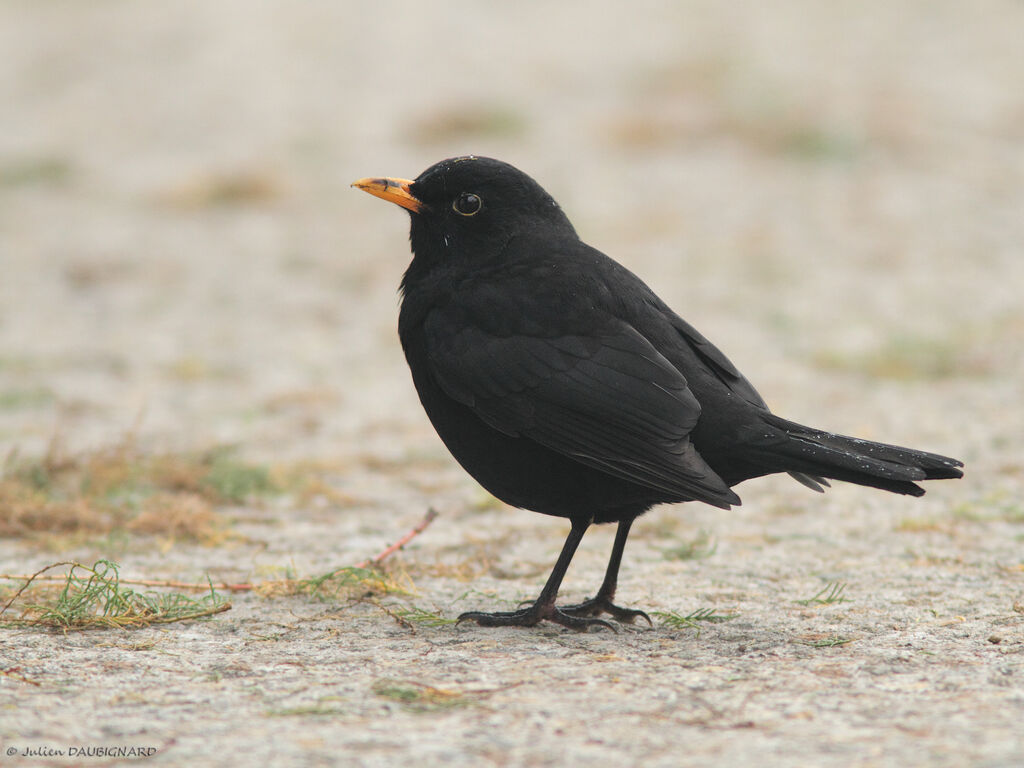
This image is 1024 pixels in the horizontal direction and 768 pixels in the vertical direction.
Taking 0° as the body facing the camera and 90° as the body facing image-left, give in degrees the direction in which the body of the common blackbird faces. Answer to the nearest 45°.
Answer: approximately 90°

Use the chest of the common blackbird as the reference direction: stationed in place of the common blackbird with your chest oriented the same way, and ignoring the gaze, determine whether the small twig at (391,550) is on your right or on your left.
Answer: on your right
